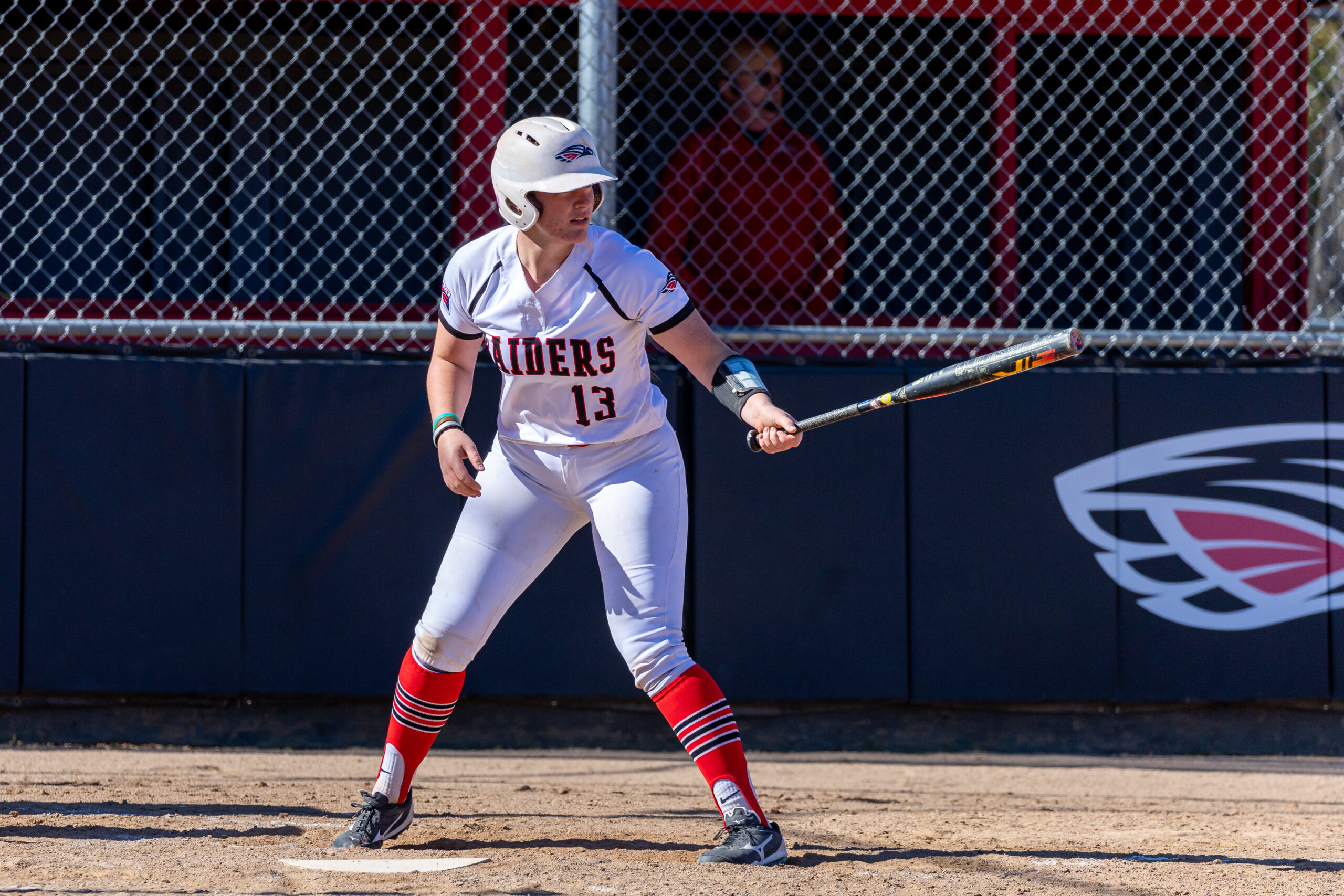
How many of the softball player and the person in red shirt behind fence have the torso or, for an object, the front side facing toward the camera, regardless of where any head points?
2

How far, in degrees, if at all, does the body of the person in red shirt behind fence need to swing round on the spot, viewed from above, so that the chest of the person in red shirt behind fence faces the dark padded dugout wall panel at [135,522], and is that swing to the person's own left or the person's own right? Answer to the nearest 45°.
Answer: approximately 45° to the person's own right

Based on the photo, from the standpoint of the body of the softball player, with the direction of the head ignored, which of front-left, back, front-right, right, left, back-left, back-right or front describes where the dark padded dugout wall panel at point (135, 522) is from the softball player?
back-right

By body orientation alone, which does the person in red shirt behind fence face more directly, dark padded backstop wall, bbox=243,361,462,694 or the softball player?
the softball player

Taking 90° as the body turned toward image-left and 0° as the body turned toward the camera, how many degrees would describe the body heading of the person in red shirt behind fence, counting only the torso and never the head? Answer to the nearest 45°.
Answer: approximately 0°

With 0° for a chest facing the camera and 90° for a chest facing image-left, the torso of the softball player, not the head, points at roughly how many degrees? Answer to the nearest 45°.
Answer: approximately 0°
